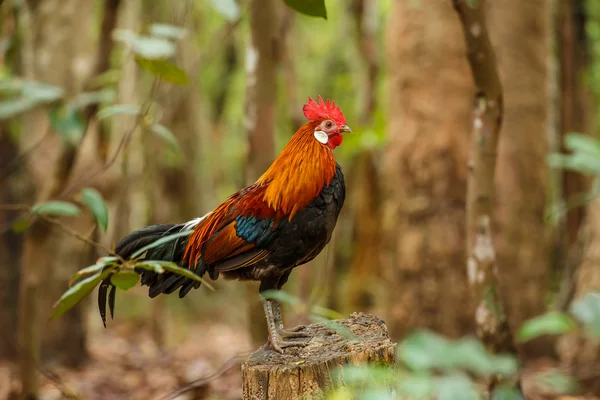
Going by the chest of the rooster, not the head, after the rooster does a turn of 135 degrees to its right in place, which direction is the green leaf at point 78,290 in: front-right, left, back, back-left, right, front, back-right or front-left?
front

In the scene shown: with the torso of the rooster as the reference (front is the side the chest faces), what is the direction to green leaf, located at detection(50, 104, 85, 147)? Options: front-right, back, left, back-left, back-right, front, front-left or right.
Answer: back-left

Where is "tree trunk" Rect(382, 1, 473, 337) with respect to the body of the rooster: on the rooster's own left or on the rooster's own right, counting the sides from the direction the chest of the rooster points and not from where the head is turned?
on the rooster's own left

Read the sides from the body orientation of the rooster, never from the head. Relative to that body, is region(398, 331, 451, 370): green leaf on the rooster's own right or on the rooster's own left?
on the rooster's own right

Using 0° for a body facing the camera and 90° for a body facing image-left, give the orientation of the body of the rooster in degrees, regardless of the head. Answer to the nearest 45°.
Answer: approximately 270°

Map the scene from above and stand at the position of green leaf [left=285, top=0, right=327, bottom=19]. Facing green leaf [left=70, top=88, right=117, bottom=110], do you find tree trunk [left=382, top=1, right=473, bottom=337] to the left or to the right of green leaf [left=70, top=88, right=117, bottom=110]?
right

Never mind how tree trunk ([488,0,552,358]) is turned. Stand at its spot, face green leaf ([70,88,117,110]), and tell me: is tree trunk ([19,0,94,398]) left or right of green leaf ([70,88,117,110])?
right

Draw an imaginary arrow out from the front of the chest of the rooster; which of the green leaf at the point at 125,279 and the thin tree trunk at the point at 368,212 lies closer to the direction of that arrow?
the thin tree trunk

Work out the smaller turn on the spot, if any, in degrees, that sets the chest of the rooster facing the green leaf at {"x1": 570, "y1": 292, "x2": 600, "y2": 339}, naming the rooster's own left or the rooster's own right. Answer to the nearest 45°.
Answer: approximately 45° to the rooster's own right

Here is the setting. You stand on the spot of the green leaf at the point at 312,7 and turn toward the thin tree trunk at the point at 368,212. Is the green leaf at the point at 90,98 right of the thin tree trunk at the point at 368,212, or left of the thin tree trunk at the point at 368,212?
left
